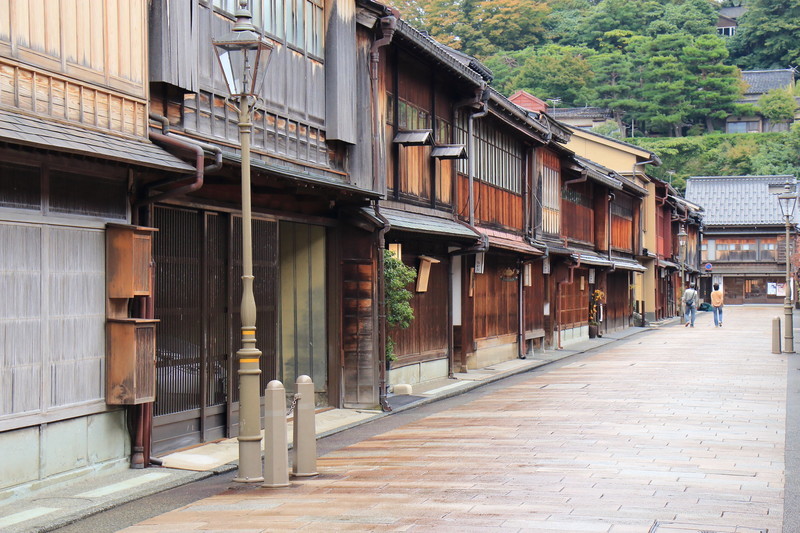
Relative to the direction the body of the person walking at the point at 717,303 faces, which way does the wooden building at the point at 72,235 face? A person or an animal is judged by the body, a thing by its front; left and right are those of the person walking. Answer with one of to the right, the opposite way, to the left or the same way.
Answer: to the right

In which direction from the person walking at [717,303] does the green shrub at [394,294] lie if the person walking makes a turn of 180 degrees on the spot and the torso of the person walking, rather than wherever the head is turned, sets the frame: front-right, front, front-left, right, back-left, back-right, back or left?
front

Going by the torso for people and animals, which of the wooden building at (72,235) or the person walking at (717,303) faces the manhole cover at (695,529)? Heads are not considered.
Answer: the wooden building

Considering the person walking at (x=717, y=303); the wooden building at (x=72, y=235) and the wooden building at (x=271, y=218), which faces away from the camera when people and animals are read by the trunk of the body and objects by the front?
the person walking

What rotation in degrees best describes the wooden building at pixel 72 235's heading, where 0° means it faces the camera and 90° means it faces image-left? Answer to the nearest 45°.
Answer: approximately 315°

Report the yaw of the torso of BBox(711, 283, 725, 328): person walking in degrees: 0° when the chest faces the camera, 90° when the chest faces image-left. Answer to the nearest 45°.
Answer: approximately 180°

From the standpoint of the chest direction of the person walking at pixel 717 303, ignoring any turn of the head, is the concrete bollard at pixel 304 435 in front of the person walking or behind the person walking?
behind

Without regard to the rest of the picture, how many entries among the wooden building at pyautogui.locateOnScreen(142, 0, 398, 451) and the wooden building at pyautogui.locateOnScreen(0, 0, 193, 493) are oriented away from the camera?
0

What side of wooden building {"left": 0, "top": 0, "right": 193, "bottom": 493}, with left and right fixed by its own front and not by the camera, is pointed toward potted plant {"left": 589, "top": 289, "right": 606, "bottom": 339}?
left

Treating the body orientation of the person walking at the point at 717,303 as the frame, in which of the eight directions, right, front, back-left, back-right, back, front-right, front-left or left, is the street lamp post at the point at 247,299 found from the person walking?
back

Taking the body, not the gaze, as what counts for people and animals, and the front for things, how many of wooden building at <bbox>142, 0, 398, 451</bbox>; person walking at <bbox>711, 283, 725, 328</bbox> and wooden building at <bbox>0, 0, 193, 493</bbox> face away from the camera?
1

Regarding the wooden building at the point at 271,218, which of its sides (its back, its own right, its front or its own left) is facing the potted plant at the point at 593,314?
left

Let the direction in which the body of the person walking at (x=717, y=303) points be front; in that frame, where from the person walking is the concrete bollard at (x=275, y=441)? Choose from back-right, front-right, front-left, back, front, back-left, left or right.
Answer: back
